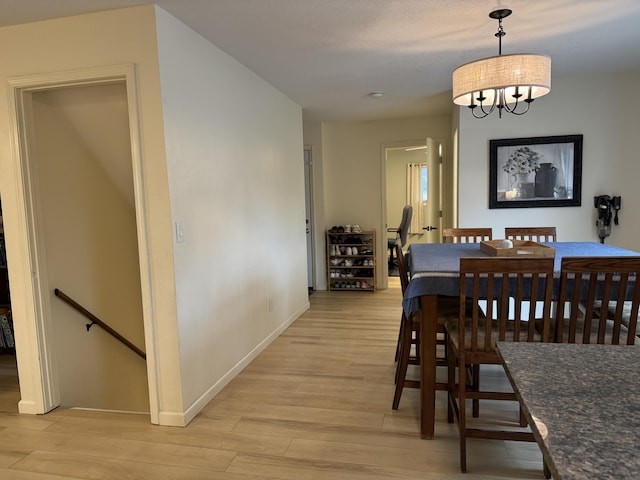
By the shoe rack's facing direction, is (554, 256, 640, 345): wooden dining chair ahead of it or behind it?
ahead

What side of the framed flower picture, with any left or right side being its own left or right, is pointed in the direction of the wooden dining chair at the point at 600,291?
front

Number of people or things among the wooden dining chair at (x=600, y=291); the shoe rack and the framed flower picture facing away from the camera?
1

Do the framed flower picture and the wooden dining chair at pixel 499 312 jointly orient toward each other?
yes

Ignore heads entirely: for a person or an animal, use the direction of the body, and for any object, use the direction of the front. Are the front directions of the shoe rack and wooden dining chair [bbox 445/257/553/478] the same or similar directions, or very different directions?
very different directions

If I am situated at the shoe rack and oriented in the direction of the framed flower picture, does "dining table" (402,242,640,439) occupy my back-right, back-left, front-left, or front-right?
front-right

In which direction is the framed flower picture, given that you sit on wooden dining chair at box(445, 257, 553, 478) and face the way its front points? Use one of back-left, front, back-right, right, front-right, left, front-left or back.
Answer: front

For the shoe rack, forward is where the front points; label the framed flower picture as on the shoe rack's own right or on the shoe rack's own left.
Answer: on the shoe rack's own left

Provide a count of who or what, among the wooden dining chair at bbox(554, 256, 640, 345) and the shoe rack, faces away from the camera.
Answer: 1

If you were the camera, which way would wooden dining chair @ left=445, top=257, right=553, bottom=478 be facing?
facing away from the viewer

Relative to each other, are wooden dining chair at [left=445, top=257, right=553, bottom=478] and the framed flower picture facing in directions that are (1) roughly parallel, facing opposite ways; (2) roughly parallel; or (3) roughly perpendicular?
roughly parallel, facing opposite ways

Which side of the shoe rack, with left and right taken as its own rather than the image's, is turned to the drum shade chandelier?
front

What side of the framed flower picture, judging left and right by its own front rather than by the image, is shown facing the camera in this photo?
front

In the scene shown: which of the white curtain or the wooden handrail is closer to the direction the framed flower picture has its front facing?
the wooden handrail

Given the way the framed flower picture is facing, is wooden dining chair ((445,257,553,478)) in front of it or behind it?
in front

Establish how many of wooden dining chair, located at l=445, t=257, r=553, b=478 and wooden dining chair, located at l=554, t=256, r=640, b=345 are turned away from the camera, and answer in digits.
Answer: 2

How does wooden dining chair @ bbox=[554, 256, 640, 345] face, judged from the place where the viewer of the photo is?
facing away from the viewer
